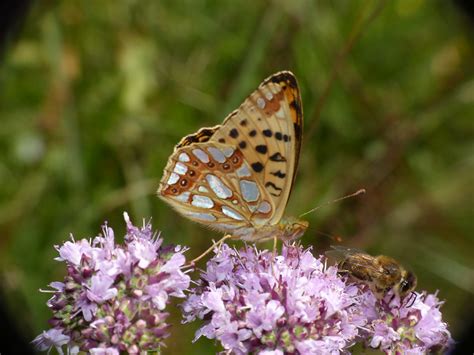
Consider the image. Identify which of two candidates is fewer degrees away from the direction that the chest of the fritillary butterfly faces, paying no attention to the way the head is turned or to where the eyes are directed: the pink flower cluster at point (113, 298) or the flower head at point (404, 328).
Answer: the flower head

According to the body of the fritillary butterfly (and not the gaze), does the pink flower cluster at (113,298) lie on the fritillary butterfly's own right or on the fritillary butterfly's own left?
on the fritillary butterfly's own right

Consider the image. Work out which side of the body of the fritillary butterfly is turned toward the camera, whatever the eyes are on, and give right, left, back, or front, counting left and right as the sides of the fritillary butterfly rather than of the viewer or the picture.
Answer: right

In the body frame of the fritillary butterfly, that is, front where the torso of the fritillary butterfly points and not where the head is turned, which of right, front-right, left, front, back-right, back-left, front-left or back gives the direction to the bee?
front-right

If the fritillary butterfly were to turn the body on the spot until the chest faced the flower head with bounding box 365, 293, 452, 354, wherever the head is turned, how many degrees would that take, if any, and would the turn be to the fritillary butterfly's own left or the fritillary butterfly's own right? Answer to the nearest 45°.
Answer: approximately 45° to the fritillary butterfly's own right
